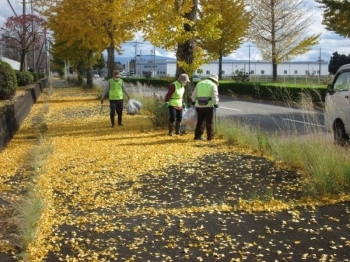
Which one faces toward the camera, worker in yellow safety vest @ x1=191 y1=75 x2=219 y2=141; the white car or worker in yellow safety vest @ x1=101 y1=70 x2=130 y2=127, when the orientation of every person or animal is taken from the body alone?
worker in yellow safety vest @ x1=101 y1=70 x2=130 y2=127

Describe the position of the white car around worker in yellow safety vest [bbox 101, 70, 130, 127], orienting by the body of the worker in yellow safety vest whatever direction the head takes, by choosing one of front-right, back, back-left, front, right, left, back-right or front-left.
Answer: front-left

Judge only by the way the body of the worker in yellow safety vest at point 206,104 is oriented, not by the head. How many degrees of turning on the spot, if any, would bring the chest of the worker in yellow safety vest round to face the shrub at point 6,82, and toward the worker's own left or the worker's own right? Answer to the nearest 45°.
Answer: approximately 90° to the worker's own left

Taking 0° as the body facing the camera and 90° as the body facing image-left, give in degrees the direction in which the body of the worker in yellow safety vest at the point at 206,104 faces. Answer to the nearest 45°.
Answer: approximately 225°

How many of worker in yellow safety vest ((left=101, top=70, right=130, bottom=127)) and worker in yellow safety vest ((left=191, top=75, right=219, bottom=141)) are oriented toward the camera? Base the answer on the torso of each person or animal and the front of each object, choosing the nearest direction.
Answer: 1

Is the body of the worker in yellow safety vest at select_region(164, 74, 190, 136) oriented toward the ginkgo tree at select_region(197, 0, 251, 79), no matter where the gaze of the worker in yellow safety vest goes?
no

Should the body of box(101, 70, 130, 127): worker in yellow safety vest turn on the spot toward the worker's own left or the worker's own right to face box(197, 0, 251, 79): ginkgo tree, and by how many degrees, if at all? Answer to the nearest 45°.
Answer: approximately 180°

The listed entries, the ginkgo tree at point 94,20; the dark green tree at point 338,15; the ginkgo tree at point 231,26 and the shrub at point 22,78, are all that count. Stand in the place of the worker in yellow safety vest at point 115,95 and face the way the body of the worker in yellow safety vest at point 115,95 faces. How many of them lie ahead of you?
0

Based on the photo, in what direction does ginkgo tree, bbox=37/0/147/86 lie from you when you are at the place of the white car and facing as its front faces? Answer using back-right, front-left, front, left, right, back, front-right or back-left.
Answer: front

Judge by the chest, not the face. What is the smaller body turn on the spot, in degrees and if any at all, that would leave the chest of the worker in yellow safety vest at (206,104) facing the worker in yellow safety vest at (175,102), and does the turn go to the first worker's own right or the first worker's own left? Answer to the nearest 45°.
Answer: approximately 90° to the first worker's own left

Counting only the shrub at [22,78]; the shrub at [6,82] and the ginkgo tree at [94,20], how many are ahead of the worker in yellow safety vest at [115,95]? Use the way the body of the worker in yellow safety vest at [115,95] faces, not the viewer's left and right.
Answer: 0

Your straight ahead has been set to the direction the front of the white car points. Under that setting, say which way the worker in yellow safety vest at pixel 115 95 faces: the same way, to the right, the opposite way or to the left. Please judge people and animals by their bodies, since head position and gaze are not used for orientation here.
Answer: the opposite way

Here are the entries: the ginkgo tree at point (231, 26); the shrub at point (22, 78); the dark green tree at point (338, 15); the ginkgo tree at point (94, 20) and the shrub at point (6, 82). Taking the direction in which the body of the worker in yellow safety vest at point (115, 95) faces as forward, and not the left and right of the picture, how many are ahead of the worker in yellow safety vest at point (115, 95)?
0

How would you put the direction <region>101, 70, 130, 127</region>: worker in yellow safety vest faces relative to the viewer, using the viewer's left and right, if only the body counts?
facing the viewer

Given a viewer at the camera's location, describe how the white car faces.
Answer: facing away from the viewer and to the left of the viewer
